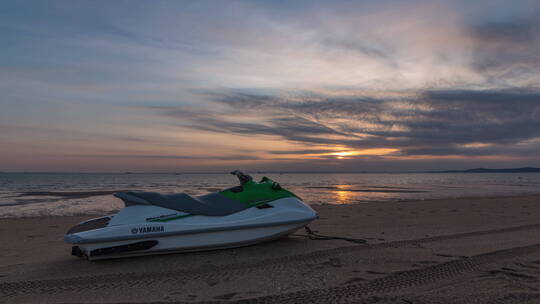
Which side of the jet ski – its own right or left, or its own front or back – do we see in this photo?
right
